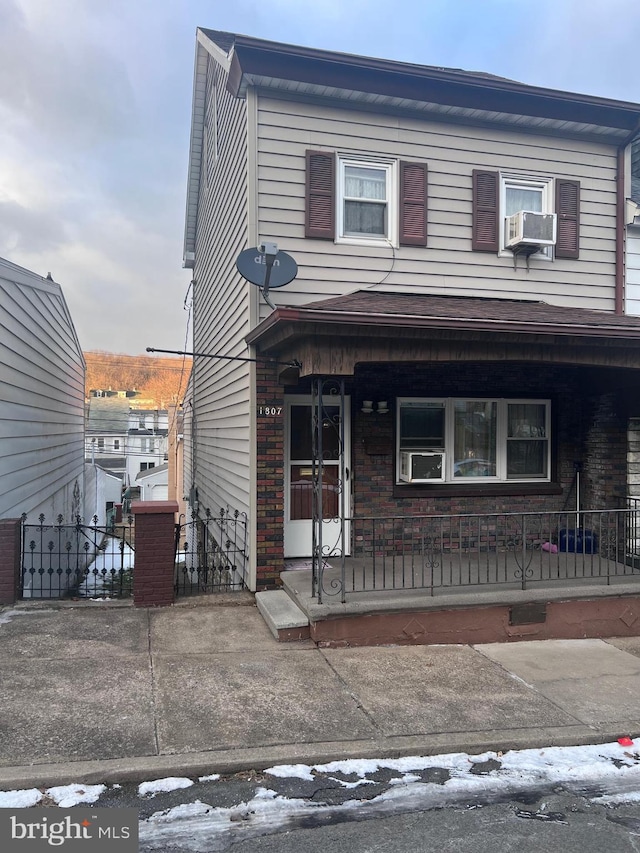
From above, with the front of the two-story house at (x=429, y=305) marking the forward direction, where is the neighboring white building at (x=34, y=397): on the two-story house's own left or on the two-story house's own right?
on the two-story house's own right

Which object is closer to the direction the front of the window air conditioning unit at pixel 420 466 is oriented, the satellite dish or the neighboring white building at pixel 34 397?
the neighboring white building

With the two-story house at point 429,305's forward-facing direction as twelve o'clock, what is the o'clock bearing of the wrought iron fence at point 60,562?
The wrought iron fence is roughly at 3 o'clock from the two-story house.

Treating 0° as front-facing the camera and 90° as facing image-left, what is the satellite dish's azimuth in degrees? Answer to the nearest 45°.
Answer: approximately 0°
